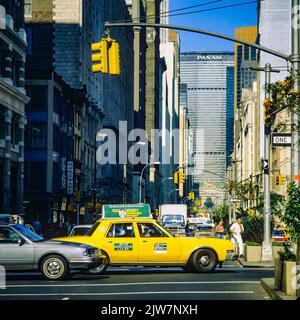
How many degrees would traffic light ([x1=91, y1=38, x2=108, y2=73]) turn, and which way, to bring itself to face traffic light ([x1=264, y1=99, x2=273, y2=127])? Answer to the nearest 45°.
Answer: approximately 180°

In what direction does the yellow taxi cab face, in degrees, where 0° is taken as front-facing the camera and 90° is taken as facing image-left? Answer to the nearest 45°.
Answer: approximately 270°

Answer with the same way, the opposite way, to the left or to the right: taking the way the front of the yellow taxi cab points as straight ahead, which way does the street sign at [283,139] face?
to the right
